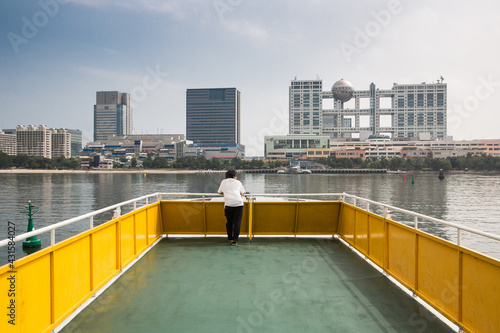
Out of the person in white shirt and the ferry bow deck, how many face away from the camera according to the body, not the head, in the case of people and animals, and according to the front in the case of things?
2

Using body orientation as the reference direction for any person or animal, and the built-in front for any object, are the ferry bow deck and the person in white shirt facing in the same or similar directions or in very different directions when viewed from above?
same or similar directions

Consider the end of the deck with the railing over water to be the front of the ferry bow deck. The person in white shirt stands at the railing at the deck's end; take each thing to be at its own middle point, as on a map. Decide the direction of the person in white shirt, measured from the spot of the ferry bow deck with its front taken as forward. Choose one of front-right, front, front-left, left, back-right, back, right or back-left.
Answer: front

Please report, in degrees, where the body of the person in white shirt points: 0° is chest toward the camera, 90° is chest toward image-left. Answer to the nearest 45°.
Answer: approximately 180°

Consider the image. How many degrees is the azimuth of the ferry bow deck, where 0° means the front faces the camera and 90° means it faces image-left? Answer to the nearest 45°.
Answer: approximately 180°
